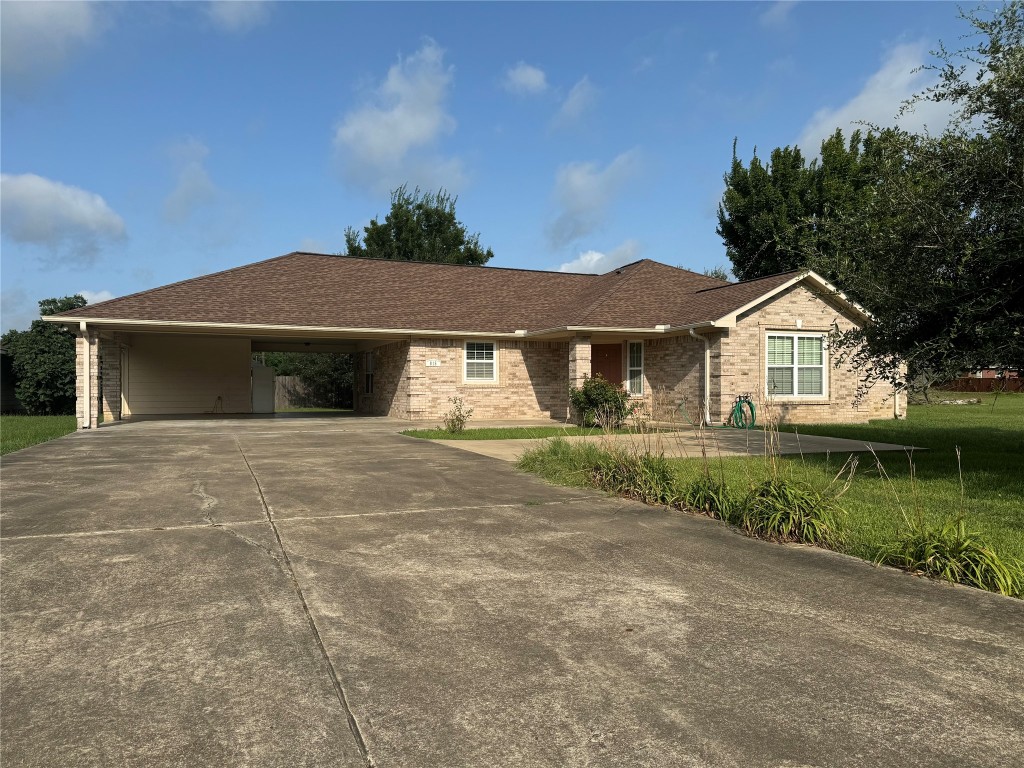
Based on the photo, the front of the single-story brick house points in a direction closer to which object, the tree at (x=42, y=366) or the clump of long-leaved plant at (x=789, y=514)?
the clump of long-leaved plant

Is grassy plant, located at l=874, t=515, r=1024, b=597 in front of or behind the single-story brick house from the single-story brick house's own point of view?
in front

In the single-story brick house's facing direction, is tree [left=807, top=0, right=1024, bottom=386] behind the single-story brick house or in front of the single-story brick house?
in front

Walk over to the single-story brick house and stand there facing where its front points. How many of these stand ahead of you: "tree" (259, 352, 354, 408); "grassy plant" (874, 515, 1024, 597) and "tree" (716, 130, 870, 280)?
1

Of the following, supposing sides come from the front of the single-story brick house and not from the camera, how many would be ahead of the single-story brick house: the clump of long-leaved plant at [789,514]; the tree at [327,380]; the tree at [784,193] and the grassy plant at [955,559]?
2

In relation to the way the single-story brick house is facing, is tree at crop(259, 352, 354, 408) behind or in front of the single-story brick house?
behind

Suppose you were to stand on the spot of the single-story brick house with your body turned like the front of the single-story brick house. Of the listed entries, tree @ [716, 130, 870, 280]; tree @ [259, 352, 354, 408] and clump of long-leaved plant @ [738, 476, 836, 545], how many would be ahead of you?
1

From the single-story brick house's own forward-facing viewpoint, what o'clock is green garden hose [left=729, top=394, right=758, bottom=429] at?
The green garden hose is roughly at 10 o'clock from the single-story brick house.

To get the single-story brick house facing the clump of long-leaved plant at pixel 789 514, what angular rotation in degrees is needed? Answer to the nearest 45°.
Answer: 0° — it already faces it

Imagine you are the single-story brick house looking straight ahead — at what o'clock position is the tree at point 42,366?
The tree is roughly at 4 o'clock from the single-story brick house.

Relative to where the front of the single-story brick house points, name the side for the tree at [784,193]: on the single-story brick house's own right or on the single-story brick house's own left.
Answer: on the single-story brick house's own left

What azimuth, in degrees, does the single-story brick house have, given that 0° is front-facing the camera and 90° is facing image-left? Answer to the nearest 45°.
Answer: approximately 0°

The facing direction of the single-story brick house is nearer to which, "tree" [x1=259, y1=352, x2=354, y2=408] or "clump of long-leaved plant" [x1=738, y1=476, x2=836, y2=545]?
the clump of long-leaved plant

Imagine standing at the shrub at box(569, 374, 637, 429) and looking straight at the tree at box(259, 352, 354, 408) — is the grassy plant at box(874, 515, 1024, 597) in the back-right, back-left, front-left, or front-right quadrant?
back-left
